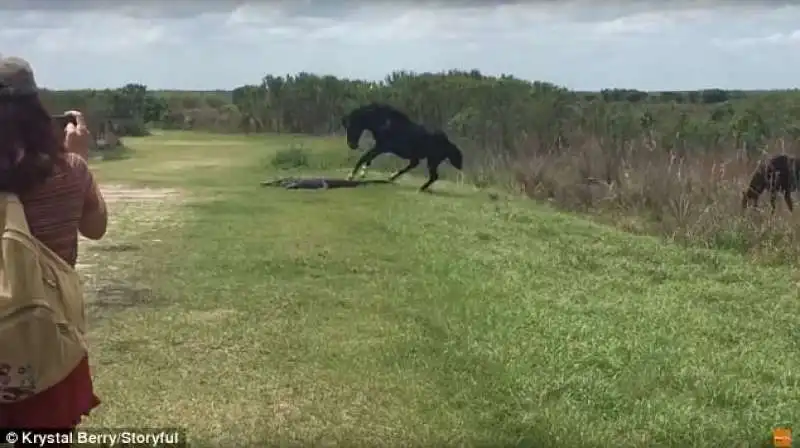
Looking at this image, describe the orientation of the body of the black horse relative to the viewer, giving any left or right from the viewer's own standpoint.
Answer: facing to the left of the viewer
